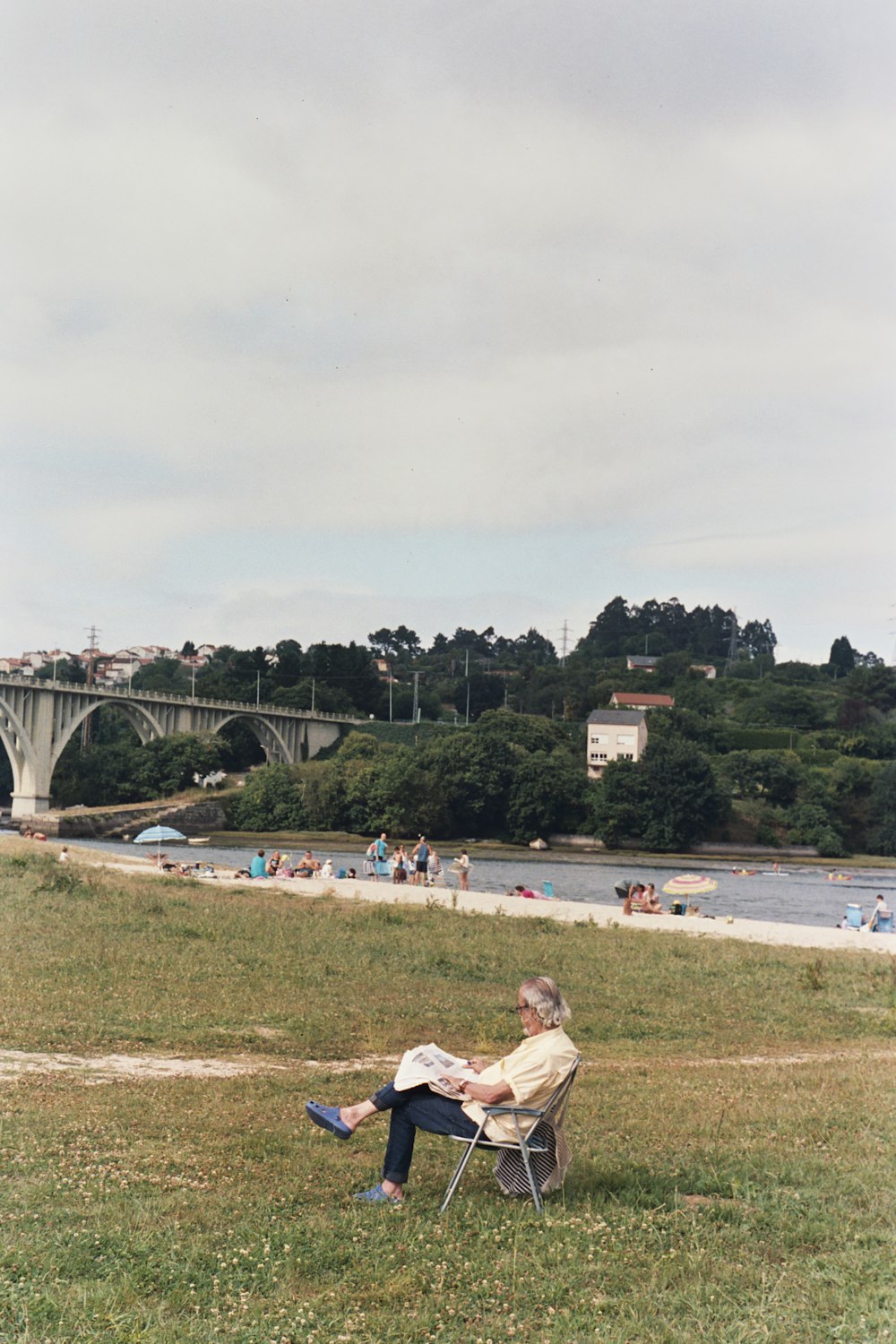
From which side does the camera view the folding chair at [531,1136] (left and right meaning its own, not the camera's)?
left

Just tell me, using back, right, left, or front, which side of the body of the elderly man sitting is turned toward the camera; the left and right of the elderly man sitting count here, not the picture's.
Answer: left

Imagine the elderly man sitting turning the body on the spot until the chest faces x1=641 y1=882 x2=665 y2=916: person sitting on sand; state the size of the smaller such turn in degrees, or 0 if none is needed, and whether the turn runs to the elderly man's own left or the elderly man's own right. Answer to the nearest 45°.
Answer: approximately 90° to the elderly man's own right

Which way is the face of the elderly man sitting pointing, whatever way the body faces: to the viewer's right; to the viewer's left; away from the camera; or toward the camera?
to the viewer's left

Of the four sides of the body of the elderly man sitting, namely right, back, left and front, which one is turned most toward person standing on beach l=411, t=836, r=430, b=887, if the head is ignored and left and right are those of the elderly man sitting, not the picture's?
right

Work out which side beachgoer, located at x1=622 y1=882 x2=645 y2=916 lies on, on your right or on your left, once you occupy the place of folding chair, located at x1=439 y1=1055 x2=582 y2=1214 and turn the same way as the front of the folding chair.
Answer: on your right

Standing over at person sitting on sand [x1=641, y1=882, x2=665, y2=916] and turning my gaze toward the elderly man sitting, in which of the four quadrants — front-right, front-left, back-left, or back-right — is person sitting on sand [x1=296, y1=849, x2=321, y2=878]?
back-right

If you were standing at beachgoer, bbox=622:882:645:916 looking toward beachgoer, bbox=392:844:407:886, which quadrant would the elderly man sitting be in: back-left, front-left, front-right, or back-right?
back-left

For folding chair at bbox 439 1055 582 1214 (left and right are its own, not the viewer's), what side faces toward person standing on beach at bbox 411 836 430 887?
right
